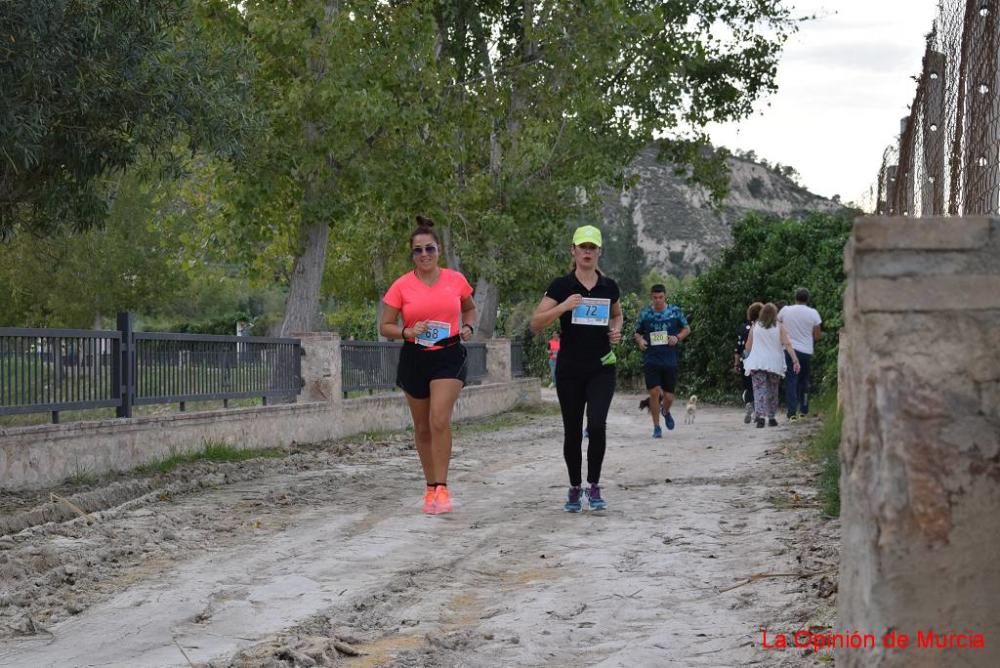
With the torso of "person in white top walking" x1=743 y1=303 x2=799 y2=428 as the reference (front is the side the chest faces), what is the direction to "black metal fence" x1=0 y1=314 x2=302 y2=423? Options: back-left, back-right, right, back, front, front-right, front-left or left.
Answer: back-left

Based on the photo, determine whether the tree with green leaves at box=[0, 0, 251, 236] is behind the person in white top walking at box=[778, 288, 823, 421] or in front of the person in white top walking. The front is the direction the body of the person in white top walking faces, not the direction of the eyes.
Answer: behind

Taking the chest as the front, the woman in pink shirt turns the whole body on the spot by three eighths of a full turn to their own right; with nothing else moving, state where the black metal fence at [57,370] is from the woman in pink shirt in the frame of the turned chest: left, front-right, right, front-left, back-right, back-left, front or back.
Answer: front

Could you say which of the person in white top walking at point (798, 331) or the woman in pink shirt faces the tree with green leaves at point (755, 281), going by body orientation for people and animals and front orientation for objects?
the person in white top walking

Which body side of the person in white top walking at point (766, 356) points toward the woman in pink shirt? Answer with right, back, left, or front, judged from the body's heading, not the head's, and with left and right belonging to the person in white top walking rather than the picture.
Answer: back

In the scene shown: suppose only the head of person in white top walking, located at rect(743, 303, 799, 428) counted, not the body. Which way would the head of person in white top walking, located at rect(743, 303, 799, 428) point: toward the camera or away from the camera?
away from the camera

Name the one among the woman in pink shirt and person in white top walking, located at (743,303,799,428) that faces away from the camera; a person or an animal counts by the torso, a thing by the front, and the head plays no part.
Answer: the person in white top walking

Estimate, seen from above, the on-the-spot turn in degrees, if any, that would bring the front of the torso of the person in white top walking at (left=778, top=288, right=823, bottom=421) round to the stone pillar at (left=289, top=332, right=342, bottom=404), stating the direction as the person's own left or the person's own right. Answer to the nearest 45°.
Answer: approximately 135° to the person's own left

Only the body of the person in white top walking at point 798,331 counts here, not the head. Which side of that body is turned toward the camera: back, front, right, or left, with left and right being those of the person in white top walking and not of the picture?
back

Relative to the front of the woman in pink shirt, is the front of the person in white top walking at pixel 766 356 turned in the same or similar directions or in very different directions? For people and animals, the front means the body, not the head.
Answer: very different directions

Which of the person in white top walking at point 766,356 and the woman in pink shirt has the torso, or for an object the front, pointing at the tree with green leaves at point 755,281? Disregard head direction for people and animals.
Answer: the person in white top walking

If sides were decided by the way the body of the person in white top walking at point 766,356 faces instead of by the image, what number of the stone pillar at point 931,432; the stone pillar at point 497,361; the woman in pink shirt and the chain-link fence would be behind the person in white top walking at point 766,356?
3

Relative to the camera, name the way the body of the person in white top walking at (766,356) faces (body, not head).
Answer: away from the camera

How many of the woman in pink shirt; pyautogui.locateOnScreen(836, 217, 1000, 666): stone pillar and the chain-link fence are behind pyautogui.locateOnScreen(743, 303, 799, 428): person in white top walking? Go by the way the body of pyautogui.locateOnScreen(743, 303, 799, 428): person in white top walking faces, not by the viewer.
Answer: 3

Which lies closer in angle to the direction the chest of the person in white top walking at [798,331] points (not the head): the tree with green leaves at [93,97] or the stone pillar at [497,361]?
the stone pillar
